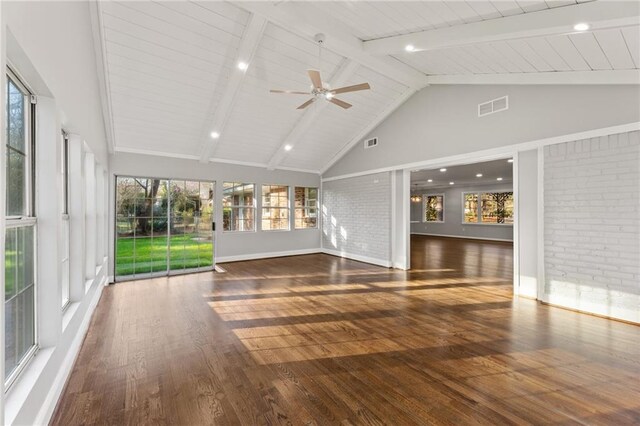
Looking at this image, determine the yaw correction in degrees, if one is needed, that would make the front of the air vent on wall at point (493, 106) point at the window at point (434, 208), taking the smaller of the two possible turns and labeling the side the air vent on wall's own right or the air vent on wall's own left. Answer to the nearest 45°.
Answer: approximately 135° to the air vent on wall's own right

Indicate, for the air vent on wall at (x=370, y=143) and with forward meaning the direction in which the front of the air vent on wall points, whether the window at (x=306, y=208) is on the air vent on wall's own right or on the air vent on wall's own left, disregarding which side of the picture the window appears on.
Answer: on the air vent on wall's own right

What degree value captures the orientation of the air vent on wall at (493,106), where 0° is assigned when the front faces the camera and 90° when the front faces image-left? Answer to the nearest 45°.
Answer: approximately 45°

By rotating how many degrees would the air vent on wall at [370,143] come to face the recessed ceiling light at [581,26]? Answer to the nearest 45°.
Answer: approximately 90° to its left

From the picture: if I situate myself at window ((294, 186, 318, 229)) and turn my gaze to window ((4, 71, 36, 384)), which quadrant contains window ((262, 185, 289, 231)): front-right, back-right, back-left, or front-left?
front-right

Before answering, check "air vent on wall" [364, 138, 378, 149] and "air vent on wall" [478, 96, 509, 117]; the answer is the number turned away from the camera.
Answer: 0

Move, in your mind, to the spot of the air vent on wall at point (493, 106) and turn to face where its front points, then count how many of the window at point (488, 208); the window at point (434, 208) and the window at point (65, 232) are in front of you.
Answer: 1

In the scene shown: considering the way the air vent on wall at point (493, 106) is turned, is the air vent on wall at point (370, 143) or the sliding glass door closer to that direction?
the sliding glass door

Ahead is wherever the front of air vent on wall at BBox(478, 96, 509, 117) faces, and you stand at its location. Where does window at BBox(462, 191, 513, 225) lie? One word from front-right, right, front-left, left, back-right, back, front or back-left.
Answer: back-right

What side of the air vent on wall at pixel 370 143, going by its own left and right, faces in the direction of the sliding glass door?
front

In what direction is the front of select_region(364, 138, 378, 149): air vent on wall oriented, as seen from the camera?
facing the viewer and to the left of the viewer

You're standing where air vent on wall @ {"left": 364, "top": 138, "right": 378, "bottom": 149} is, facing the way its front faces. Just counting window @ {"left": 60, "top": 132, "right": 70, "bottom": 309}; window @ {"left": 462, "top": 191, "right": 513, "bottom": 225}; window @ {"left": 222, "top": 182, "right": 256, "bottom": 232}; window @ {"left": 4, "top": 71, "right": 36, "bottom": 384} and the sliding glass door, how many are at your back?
1

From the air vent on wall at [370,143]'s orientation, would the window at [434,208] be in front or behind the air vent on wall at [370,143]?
behind

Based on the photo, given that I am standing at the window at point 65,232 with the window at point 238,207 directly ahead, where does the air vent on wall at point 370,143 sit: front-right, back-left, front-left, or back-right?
front-right

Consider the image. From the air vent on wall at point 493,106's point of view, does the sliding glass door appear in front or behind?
in front

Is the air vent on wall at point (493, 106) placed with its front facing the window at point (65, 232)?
yes

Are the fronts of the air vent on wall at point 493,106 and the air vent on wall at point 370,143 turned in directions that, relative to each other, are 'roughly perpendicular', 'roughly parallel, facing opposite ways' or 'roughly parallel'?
roughly parallel

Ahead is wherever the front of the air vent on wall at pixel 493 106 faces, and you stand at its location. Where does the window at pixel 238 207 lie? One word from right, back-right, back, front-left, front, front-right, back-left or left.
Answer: front-right
